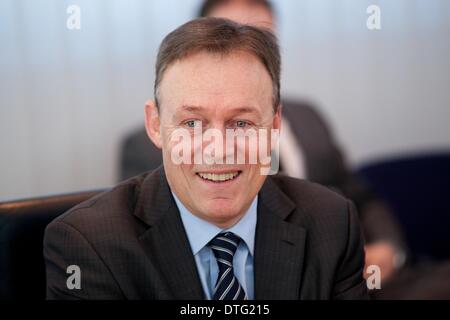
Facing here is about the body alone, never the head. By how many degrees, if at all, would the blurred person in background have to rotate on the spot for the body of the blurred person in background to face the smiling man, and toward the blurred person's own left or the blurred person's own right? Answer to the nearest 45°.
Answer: approximately 45° to the blurred person's own right

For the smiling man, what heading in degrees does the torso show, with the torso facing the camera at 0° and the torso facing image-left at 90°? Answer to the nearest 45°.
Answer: approximately 0°

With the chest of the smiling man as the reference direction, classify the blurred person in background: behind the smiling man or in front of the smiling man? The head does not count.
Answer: behind
